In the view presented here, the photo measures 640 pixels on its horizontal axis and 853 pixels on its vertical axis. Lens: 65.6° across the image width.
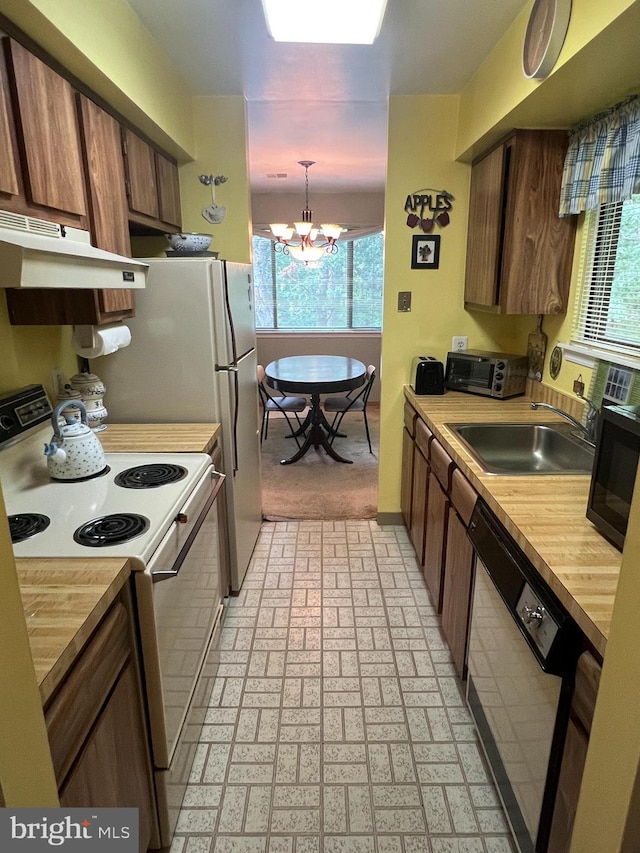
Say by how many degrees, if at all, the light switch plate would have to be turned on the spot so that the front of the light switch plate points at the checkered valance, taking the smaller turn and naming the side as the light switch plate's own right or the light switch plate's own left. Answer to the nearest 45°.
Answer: approximately 45° to the light switch plate's own left

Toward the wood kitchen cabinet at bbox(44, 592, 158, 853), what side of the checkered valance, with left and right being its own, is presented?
front

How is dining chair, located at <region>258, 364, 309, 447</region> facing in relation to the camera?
to the viewer's right

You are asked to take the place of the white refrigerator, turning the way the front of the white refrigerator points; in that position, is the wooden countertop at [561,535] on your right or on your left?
on your right

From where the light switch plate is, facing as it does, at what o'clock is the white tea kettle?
The white tea kettle is roughly at 1 o'clock from the light switch plate.

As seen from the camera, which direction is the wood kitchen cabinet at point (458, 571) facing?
to the viewer's left

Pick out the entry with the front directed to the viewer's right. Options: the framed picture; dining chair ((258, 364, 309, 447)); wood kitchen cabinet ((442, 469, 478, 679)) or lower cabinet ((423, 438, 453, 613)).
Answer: the dining chair

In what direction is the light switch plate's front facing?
toward the camera

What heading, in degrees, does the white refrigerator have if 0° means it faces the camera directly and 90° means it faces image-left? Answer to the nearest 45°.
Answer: approximately 270°

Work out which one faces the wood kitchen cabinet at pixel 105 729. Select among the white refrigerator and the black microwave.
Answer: the black microwave

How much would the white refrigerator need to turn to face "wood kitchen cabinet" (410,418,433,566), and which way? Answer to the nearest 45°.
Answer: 0° — it already faces it

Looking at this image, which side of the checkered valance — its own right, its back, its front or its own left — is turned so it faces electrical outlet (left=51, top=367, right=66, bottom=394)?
front
